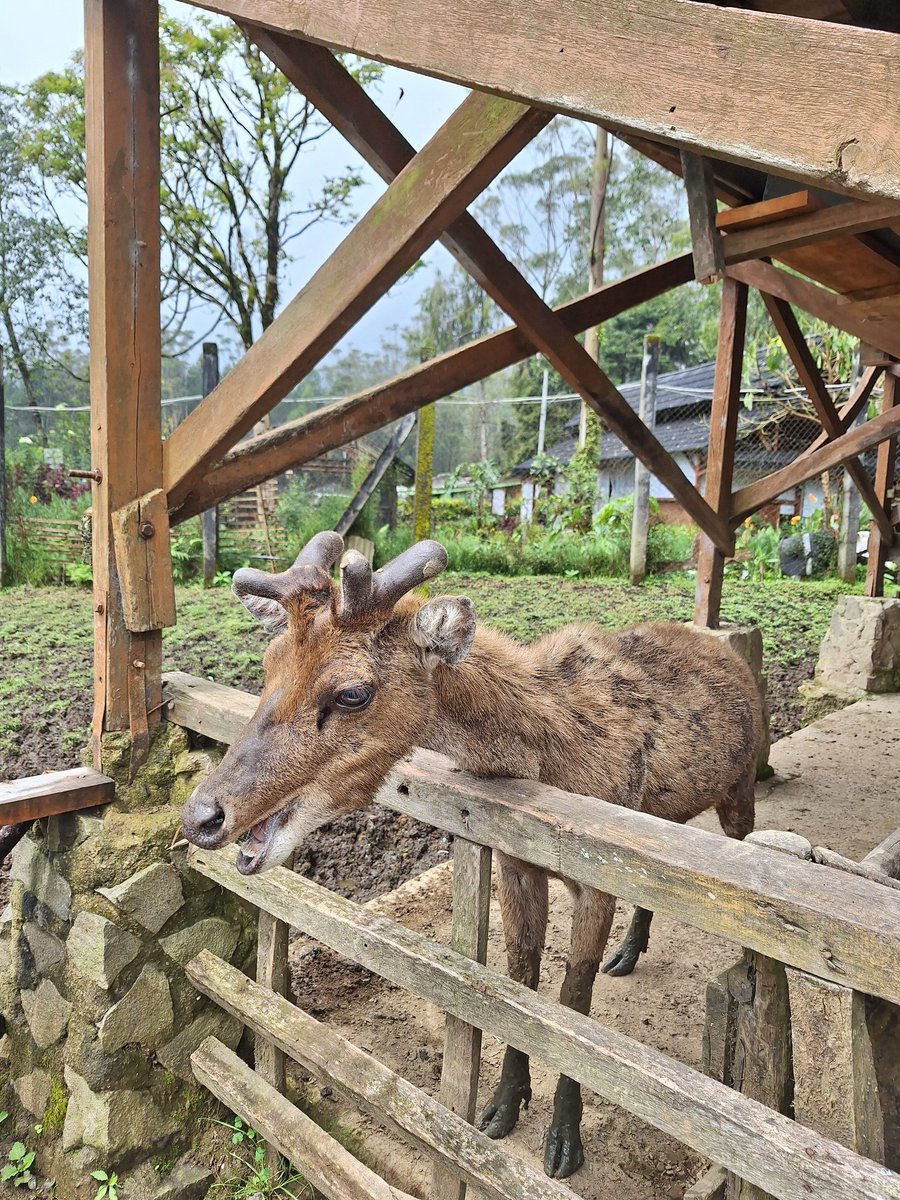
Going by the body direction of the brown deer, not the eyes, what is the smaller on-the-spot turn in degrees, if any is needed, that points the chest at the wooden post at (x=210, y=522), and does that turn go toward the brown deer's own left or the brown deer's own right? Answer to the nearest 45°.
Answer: approximately 90° to the brown deer's own right

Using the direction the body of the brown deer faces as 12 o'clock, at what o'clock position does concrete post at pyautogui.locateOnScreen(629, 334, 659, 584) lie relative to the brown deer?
The concrete post is roughly at 5 o'clock from the brown deer.

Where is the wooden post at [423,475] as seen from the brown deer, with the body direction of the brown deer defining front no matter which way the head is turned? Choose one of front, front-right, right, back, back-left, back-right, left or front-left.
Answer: back-right
